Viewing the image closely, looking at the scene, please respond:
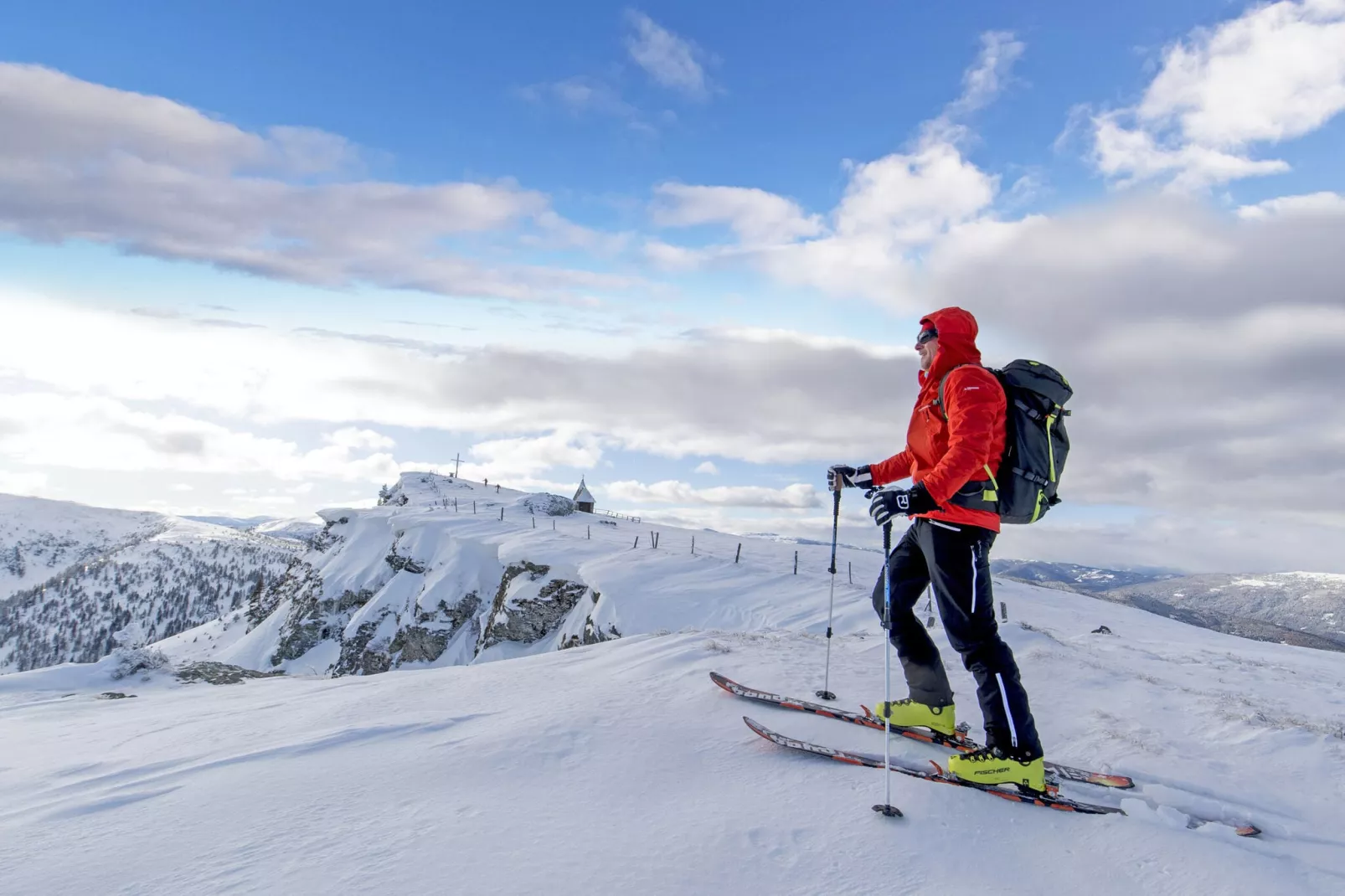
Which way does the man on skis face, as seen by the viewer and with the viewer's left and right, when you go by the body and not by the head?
facing to the left of the viewer

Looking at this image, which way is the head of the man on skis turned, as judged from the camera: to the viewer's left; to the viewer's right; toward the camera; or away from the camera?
to the viewer's left

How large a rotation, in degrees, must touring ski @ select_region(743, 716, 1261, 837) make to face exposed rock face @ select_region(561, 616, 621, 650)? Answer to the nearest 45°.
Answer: approximately 45° to its right

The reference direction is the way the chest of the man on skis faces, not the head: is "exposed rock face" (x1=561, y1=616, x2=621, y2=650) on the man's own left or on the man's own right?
on the man's own right

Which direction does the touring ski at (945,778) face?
to the viewer's left
